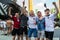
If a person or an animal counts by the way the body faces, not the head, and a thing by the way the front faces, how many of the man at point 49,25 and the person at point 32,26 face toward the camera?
2

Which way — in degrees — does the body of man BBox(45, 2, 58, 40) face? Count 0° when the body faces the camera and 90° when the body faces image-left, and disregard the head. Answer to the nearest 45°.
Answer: approximately 0°

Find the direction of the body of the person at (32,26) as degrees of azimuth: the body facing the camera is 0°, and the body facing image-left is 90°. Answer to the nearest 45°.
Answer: approximately 0°
